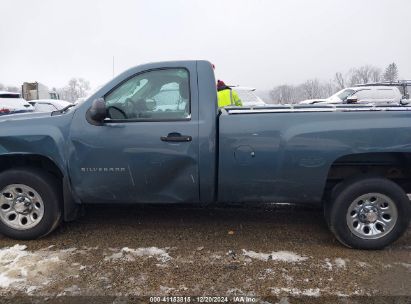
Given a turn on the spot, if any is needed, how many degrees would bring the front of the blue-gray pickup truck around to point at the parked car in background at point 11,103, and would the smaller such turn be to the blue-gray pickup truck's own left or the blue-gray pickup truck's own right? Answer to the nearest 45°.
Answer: approximately 45° to the blue-gray pickup truck's own right

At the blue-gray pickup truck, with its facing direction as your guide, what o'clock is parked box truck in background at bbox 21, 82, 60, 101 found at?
The parked box truck in background is roughly at 2 o'clock from the blue-gray pickup truck.

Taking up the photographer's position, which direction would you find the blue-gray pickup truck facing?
facing to the left of the viewer

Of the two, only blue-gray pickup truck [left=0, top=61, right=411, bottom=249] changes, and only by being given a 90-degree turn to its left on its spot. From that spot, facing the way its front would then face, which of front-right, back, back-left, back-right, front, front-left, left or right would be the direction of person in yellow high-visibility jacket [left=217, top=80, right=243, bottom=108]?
back

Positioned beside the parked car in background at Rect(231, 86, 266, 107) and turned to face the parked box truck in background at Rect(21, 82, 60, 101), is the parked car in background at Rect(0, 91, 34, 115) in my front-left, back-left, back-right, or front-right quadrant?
front-left

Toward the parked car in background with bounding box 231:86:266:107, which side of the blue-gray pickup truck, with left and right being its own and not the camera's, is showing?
right
